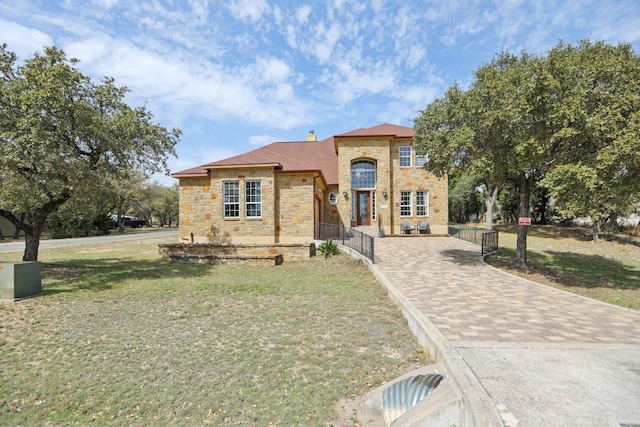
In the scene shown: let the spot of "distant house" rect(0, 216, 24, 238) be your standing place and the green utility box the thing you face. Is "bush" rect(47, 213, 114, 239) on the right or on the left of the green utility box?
left

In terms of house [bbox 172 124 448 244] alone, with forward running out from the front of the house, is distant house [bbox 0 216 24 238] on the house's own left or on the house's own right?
on the house's own right

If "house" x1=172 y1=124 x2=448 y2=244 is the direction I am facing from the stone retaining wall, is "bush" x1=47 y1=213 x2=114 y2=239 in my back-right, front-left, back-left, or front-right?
front-left

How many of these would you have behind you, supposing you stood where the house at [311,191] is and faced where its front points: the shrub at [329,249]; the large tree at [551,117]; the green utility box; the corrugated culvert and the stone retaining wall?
0

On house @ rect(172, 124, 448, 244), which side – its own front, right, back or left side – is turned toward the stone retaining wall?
front

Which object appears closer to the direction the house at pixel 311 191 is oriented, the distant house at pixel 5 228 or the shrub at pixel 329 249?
the shrub

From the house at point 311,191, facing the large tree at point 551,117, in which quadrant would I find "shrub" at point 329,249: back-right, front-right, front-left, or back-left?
front-right

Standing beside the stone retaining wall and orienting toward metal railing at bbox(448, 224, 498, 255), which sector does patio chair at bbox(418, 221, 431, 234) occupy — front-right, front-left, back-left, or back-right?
front-left

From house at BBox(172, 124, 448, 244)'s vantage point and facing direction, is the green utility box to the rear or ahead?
ahead

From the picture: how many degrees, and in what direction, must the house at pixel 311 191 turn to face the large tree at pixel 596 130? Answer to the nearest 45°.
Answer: approximately 45° to its left

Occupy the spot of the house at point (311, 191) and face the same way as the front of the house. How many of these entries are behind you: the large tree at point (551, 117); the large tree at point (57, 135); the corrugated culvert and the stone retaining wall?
0

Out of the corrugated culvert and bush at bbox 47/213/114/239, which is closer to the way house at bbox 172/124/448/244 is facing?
the corrugated culvert

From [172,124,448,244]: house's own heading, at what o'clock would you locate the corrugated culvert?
The corrugated culvert is roughly at 12 o'clock from the house.

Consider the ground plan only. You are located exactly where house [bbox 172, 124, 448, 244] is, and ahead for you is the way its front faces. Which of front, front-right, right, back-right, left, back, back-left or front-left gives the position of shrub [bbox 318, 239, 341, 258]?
front

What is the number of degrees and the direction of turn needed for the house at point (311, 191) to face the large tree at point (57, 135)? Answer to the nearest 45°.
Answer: approximately 45° to its right

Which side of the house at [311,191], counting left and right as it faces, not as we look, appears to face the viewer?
front
